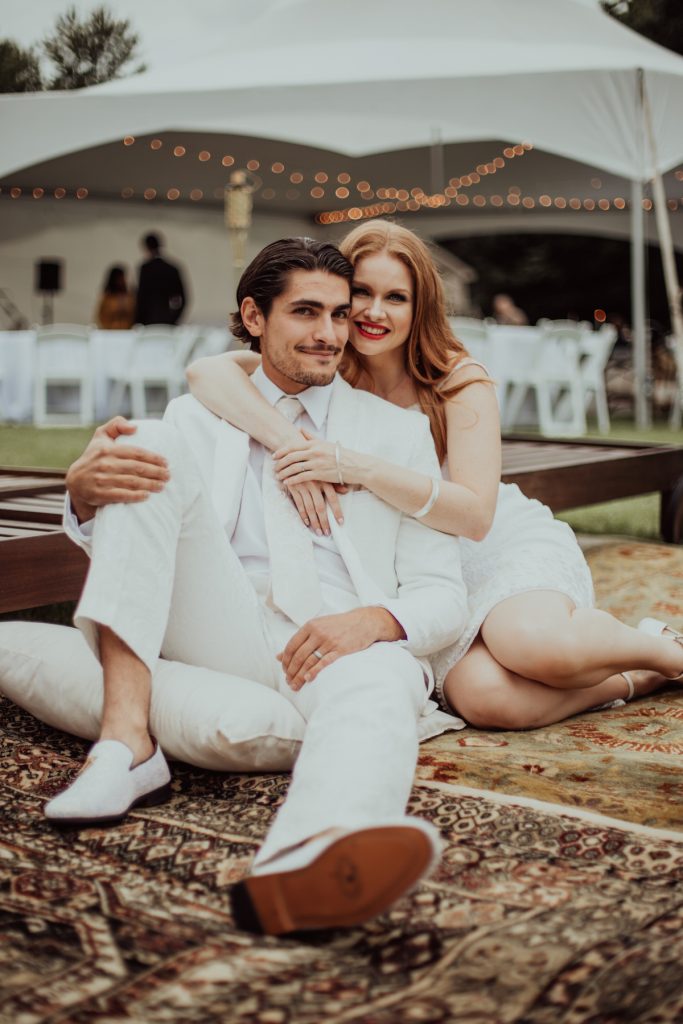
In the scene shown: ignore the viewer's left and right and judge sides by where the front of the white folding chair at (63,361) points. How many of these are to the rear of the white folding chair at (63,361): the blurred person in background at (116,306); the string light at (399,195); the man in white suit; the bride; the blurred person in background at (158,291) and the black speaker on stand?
2

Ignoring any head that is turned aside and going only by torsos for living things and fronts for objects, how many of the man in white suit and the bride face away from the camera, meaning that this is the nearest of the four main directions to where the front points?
0

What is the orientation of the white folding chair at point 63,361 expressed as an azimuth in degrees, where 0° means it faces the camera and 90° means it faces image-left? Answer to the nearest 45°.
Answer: approximately 180°

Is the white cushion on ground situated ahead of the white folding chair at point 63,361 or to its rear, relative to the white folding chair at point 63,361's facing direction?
to the rear

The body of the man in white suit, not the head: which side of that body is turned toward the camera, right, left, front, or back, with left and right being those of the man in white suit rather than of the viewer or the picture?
front

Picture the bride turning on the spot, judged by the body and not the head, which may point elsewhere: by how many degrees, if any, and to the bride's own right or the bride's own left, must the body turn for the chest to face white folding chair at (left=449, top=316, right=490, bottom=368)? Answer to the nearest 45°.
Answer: approximately 135° to the bride's own right

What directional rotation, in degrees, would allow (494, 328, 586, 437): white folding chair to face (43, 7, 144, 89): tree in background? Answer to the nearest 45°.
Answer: approximately 90° to its left
